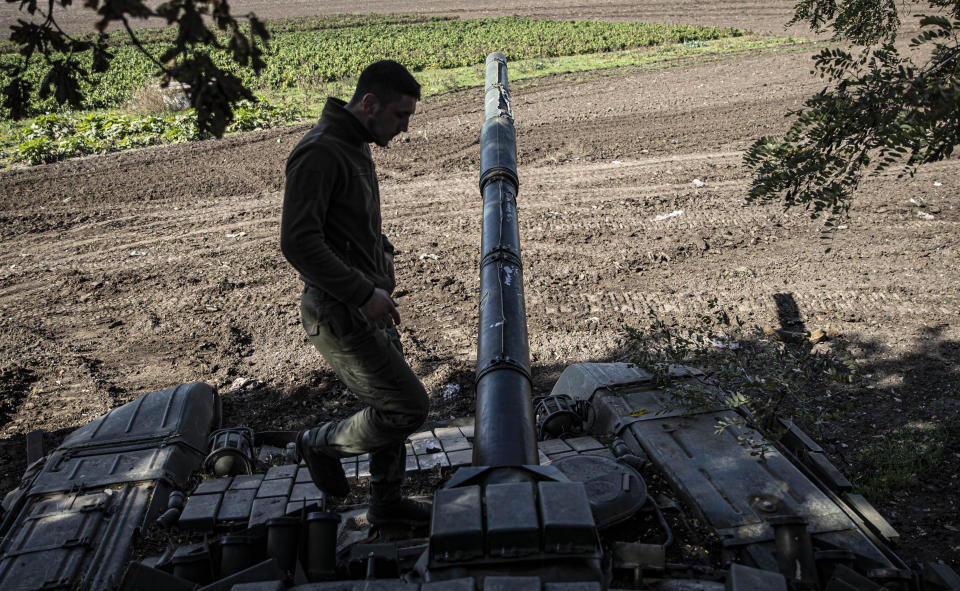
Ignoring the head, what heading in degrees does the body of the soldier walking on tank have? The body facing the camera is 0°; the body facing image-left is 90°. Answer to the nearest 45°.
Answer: approximately 270°

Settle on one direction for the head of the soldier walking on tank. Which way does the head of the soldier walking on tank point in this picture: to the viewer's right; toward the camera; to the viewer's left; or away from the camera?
to the viewer's right

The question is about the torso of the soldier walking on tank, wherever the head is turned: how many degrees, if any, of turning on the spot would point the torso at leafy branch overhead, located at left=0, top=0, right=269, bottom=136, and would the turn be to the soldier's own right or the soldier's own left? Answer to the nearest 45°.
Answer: approximately 135° to the soldier's own right

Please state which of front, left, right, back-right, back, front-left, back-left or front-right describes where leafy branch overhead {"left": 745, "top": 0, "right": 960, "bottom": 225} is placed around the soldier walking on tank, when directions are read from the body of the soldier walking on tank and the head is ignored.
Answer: front
